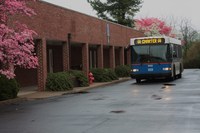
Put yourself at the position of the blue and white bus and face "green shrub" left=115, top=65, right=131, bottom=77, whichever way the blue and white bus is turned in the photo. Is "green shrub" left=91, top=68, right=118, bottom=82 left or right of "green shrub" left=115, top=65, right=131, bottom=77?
left

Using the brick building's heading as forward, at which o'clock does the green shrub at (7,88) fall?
The green shrub is roughly at 2 o'clock from the brick building.

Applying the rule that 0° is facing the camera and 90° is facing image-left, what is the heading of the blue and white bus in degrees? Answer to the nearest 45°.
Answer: approximately 0°

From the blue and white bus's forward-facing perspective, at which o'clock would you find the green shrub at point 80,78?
The green shrub is roughly at 2 o'clock from the blue and white bus.

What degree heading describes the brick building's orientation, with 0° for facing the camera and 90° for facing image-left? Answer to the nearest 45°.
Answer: approximately 315°

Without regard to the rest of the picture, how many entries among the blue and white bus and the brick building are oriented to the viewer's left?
0

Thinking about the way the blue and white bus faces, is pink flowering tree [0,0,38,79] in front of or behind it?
in front

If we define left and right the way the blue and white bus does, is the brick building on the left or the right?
on its right

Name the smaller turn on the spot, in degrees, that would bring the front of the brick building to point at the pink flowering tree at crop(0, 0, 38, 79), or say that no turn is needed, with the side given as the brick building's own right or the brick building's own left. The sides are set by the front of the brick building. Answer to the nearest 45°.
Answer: approximately 45° to the brick building's own right
